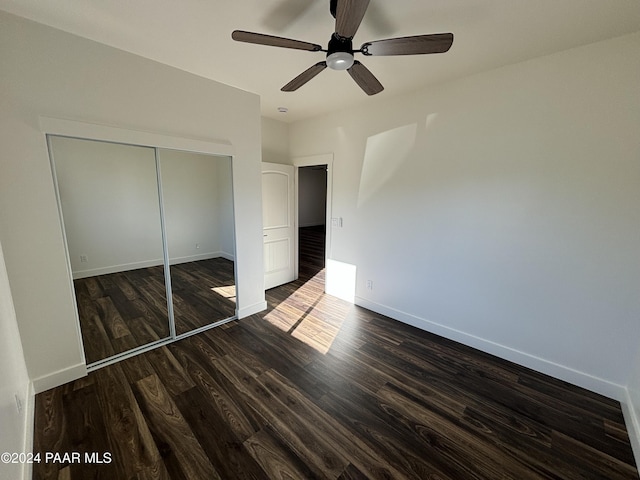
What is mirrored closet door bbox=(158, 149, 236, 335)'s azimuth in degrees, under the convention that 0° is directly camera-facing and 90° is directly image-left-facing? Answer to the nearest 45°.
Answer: approximately 315°

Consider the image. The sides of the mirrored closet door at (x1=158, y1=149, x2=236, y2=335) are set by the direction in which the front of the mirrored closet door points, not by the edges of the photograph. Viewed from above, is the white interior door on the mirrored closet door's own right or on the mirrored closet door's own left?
on the mirrored closet door's own left

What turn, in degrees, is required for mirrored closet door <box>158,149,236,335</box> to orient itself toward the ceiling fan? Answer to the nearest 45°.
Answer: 0° — it already faces it

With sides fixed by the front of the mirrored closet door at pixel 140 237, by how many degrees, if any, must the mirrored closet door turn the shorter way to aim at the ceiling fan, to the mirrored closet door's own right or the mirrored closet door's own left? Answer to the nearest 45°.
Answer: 0° — it already faces it

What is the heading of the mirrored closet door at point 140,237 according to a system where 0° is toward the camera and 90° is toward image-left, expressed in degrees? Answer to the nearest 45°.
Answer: approximately 315°

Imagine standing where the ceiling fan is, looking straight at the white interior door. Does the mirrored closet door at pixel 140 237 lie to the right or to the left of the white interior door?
left

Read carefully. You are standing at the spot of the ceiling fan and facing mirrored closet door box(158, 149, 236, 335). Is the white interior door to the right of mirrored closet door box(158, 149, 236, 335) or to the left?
right

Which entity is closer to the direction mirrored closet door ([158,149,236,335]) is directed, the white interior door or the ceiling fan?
the ceiling fan
